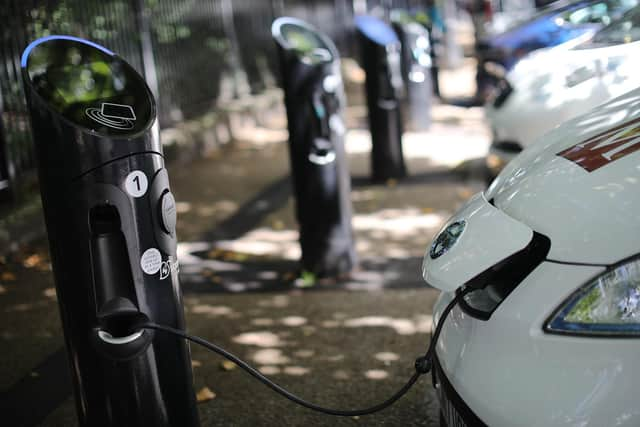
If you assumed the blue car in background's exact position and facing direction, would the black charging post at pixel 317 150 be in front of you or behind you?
in front

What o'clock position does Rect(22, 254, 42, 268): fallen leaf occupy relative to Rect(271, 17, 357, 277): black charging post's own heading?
The fallen leaf is roughly at 5 o'clock from the black charging post.

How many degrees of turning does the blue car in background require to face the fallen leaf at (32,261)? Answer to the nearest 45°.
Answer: approximately 90° to its left

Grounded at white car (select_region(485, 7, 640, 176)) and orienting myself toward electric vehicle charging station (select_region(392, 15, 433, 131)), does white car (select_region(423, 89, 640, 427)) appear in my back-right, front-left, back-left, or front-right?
back-left

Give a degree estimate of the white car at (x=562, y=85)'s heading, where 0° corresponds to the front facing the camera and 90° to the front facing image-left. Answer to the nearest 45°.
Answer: approximately 45°

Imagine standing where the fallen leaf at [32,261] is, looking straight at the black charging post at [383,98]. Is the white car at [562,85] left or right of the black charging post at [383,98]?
right

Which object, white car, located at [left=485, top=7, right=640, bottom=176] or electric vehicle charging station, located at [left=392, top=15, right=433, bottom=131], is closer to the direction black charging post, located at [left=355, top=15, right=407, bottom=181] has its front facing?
the white car

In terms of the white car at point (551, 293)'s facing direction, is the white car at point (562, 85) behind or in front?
behind

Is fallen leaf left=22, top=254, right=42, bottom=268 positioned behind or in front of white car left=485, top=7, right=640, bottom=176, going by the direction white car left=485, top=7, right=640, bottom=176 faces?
in front

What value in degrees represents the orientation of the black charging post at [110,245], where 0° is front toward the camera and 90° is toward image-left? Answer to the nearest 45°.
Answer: approximately 315°

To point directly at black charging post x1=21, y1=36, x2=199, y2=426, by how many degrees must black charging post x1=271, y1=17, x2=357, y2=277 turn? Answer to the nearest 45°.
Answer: approximately 45° to its right

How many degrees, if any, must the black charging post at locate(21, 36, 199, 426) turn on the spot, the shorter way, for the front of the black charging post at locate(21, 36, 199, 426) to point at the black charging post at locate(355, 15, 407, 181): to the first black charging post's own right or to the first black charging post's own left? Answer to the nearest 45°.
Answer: approximately 90° to the first black charging post's own left

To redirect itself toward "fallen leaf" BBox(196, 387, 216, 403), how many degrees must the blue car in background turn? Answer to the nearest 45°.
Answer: approximately 45° to its left
